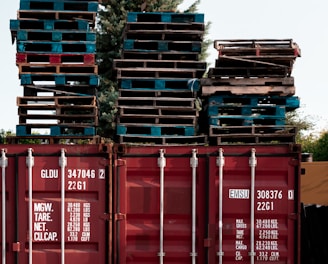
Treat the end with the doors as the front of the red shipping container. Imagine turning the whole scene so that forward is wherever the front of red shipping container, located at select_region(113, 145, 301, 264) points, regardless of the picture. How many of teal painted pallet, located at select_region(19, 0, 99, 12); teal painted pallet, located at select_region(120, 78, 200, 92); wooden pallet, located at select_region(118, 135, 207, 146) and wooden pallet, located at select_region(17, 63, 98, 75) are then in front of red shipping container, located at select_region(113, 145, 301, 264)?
0

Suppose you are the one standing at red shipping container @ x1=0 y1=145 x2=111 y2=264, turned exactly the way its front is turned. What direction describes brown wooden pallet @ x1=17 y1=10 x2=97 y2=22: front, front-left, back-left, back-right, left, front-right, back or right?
back

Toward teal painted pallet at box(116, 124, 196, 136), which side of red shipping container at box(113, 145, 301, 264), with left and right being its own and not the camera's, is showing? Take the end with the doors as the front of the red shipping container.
back

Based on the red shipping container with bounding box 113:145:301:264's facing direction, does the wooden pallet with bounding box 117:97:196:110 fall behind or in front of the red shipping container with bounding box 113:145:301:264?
behind

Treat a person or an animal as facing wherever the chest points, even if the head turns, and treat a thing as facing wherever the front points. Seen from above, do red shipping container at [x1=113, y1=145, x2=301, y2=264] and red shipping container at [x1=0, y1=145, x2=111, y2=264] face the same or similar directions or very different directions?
same or similar directions

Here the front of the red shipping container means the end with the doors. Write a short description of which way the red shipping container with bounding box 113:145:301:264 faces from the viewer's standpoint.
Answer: facing the viewer

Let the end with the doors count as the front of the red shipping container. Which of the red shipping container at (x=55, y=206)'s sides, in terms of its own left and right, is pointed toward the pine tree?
back

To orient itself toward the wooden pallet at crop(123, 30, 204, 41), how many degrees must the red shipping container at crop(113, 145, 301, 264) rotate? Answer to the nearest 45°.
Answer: approximately 180°

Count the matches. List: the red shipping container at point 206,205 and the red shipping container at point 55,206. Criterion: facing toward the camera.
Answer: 2

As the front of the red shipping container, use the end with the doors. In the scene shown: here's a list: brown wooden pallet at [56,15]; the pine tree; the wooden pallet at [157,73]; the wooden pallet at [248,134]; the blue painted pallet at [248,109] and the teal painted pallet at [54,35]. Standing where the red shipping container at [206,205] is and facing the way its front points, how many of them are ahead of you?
0

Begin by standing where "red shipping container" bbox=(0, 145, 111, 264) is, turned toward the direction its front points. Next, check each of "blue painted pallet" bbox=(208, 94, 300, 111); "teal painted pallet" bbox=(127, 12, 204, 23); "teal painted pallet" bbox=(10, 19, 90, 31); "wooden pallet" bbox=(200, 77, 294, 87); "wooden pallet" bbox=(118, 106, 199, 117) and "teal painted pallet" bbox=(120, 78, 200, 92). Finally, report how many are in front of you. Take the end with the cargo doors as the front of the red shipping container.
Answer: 0

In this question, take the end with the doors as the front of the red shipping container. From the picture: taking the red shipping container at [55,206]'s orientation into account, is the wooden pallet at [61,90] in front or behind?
behind
